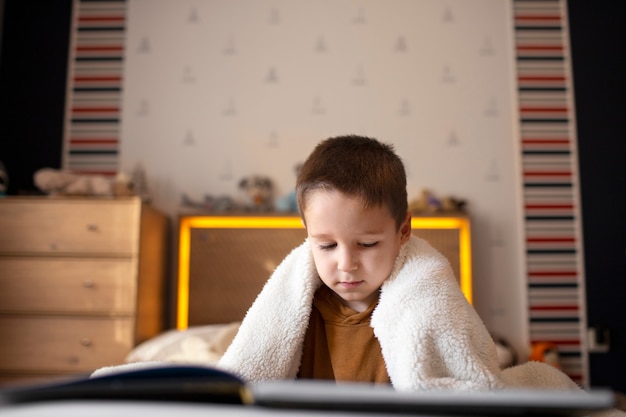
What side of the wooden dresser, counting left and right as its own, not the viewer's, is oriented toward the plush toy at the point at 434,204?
left

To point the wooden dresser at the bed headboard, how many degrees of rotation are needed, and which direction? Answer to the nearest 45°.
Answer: approximately 90° to its left

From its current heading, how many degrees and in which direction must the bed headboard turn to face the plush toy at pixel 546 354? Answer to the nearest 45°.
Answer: approximately 90° to its left

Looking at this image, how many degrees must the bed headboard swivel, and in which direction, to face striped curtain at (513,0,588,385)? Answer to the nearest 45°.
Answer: approximately 90° to its left

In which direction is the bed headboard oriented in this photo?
toward the camera

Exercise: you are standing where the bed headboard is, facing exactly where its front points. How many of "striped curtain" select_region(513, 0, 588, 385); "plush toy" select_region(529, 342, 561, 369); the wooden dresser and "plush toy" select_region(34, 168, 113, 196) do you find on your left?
2

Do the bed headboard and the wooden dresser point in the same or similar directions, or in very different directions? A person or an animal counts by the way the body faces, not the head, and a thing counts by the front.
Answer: same or similar directions

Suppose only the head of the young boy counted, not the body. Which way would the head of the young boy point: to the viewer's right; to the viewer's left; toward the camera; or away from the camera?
toward the camera

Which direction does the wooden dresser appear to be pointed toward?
toward the camera

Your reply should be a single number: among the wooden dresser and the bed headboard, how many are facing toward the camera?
2
